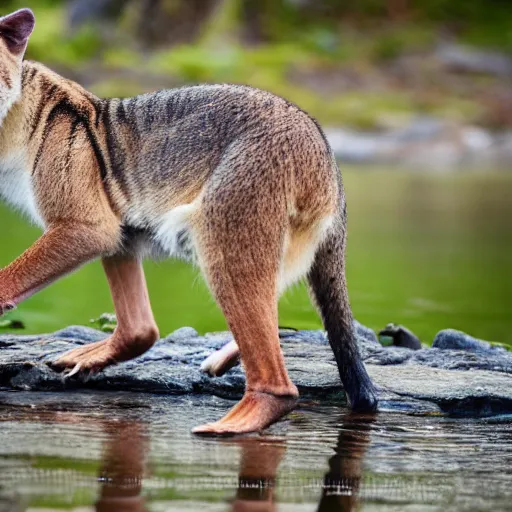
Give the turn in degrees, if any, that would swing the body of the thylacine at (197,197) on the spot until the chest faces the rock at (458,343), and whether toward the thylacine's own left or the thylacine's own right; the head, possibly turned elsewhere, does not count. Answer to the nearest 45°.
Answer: approximately 135° to the thylacine's own right

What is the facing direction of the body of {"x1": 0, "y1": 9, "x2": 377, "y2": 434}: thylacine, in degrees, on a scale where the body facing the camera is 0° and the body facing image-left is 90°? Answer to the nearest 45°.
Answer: approximately 90°

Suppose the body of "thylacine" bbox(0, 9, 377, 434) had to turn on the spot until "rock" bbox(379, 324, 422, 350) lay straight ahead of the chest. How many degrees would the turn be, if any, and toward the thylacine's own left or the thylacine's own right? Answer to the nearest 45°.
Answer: approximately 135° to the thylacine's own right
